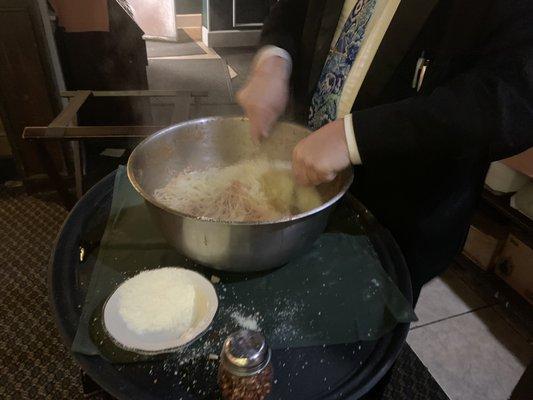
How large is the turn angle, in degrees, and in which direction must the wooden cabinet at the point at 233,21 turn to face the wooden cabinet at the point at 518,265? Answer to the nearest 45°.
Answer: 0° — it already faces it

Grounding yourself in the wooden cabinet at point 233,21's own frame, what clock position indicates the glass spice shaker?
The glass spice shaker is roughly at 12 o'clock from the wooden cabinet.

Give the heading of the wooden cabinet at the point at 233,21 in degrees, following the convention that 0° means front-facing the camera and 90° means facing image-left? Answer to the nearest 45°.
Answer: approximately 0°

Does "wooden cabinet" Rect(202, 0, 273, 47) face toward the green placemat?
yes
